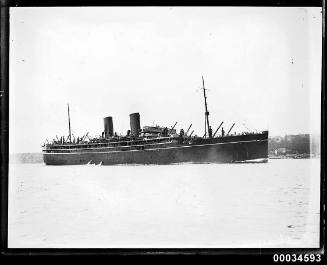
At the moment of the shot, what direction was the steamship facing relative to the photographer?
facing the viewer and to the right of the viewer
